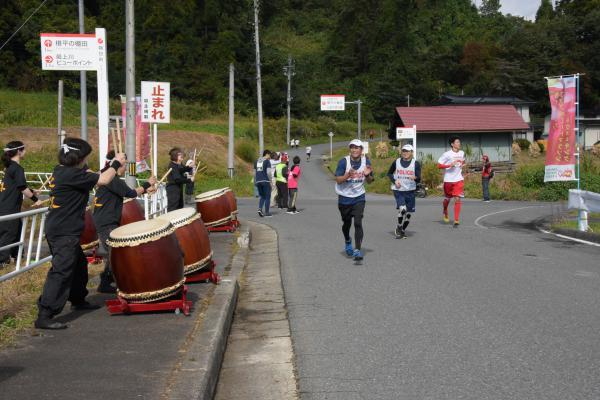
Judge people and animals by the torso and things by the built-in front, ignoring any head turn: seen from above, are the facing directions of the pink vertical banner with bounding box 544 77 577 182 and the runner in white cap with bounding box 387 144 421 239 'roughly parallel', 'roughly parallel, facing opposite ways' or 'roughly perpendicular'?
roughly parallel

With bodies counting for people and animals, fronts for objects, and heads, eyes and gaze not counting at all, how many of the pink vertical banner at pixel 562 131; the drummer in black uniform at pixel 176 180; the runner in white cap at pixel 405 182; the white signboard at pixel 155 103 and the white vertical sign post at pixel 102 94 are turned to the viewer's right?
1

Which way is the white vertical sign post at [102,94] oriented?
toward the camera

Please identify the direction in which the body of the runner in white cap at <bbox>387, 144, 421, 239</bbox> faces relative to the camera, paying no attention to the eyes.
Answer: toward the camera

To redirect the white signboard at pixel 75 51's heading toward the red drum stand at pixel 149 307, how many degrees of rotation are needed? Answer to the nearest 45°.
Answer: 0° — it already faces it

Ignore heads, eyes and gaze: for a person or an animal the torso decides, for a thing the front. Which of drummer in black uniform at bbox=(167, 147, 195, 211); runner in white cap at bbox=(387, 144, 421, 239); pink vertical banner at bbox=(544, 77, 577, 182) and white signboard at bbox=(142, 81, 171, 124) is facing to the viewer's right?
the drummer in black uniform

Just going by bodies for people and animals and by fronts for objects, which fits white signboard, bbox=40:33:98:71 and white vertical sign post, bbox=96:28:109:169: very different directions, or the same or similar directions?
same or similar directions

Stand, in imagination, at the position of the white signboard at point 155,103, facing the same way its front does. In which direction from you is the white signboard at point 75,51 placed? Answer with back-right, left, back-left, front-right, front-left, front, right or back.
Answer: right

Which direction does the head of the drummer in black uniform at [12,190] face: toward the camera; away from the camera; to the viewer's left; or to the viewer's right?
to the viewer's right

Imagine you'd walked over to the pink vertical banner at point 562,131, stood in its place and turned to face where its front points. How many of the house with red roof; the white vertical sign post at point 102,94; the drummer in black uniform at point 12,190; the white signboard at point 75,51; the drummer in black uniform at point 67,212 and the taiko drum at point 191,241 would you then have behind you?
1

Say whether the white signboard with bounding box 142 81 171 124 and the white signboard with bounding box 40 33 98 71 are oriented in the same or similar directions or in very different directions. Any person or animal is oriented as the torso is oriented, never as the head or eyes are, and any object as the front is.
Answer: same or similar directions

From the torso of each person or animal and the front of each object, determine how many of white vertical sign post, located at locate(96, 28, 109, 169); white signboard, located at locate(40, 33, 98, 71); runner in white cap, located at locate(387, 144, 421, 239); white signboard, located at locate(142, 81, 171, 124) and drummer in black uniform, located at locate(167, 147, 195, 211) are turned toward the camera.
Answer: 4

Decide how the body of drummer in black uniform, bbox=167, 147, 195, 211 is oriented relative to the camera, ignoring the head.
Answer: to the viewer's right

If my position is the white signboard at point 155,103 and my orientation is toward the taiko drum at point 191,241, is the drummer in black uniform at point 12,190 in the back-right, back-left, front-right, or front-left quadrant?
front-right

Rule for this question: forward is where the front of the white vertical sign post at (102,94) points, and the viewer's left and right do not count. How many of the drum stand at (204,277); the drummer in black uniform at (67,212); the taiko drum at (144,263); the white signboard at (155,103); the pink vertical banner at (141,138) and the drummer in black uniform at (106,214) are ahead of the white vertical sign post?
4

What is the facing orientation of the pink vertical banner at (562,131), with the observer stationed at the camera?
facing the viewer

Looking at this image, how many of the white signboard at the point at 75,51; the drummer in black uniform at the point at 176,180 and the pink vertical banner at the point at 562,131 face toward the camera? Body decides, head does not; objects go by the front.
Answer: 2

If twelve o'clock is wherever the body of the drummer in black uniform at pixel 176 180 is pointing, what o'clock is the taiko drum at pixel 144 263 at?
The taiko drum is roughly at 3 o'clock from the drummer in black uniform.
